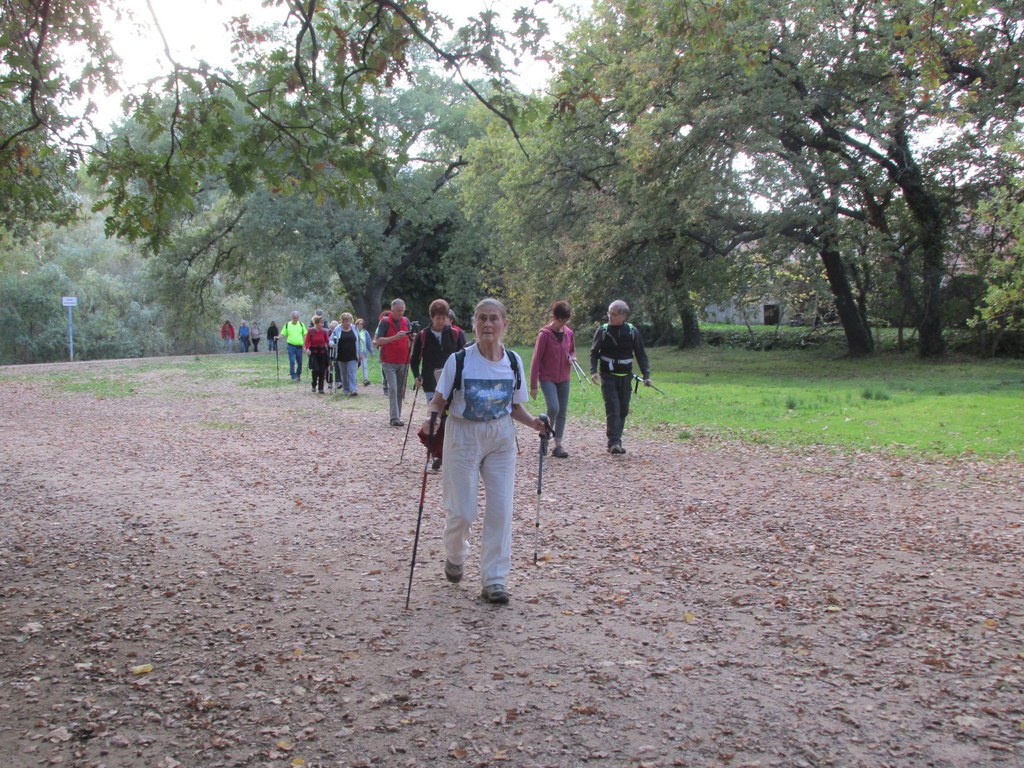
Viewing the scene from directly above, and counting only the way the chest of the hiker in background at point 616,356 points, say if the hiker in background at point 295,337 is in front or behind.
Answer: behind

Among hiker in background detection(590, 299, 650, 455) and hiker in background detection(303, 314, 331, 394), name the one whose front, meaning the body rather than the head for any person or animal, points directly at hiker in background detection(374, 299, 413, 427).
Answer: hiker in background detection(303, 314, 331, 394)

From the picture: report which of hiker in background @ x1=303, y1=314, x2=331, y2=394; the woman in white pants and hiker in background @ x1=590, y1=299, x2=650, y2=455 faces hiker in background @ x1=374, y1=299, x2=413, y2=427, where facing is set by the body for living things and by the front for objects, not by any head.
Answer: hiker in background @ x1=303, y1=314, x2=331, y2=394

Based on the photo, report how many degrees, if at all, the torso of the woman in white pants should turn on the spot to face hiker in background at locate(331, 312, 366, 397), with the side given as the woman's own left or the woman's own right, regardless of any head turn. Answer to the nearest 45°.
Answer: approximately 180°

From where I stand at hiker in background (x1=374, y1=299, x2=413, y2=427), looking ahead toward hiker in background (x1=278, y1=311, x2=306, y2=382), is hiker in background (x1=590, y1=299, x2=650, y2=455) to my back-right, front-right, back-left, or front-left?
back-right

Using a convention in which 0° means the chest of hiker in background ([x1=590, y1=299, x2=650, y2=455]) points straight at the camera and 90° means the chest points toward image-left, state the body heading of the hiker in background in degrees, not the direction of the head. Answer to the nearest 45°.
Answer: approximately 0°

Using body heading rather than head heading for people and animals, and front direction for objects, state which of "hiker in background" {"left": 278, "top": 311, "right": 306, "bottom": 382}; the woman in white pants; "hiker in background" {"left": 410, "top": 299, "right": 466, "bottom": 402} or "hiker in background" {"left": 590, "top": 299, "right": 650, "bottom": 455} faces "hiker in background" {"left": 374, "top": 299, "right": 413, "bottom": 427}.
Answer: "hiker in background" {"left": 278, "top": 311, "right": 306, "bottom": 382}

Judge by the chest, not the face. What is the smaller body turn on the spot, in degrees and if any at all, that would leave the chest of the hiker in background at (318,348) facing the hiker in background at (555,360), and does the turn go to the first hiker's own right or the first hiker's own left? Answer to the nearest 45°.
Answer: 0° — they already face them

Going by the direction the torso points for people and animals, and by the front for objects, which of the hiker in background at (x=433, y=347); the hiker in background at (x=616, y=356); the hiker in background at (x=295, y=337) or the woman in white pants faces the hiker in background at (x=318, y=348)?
the hiker in background at (x=295, y=337)

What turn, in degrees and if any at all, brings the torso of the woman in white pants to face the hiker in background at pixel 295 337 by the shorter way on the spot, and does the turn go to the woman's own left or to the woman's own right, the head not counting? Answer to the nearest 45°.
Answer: approximately 180°

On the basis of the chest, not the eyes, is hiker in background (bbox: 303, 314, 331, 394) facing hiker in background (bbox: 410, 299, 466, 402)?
yes
